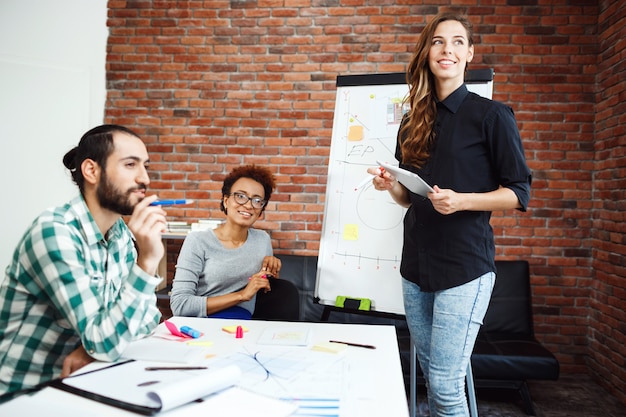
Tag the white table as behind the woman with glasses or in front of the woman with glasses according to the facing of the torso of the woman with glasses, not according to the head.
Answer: in front

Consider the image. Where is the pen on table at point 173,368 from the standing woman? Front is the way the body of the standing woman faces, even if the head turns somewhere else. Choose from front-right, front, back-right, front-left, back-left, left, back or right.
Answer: front

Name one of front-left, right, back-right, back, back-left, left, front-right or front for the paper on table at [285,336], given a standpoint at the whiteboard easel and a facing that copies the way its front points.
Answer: front

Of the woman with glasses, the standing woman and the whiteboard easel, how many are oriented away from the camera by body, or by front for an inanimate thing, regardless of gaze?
0

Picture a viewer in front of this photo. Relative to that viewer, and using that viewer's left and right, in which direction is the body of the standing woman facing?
facing the viewer and to the left of the viewer

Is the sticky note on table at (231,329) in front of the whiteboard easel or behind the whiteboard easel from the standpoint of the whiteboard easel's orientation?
in front

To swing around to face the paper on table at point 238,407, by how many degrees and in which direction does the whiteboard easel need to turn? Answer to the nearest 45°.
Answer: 0° — it already faces it

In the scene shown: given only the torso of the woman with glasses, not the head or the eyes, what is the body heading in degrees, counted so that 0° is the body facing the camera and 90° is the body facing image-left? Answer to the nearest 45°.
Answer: approximately 315°

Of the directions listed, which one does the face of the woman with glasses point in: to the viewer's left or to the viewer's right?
to the viewer's right

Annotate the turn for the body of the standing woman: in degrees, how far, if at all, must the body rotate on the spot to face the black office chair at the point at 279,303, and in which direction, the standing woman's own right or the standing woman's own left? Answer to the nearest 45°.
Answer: approximately 90° to the standing woman's own right

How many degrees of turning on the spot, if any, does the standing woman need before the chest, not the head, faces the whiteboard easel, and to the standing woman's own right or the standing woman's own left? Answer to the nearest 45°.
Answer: approximately 90° to the standing woman's own right

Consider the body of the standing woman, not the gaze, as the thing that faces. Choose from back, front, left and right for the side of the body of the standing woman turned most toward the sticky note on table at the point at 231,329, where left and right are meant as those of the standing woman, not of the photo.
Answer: front

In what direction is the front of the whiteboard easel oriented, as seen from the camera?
facing the viewer

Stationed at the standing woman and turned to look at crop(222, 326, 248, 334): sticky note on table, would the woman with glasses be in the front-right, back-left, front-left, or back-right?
front-right

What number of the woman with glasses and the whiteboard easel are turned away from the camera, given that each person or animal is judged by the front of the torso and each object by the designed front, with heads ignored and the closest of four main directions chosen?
0

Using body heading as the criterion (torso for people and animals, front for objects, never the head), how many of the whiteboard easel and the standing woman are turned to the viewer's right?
0
